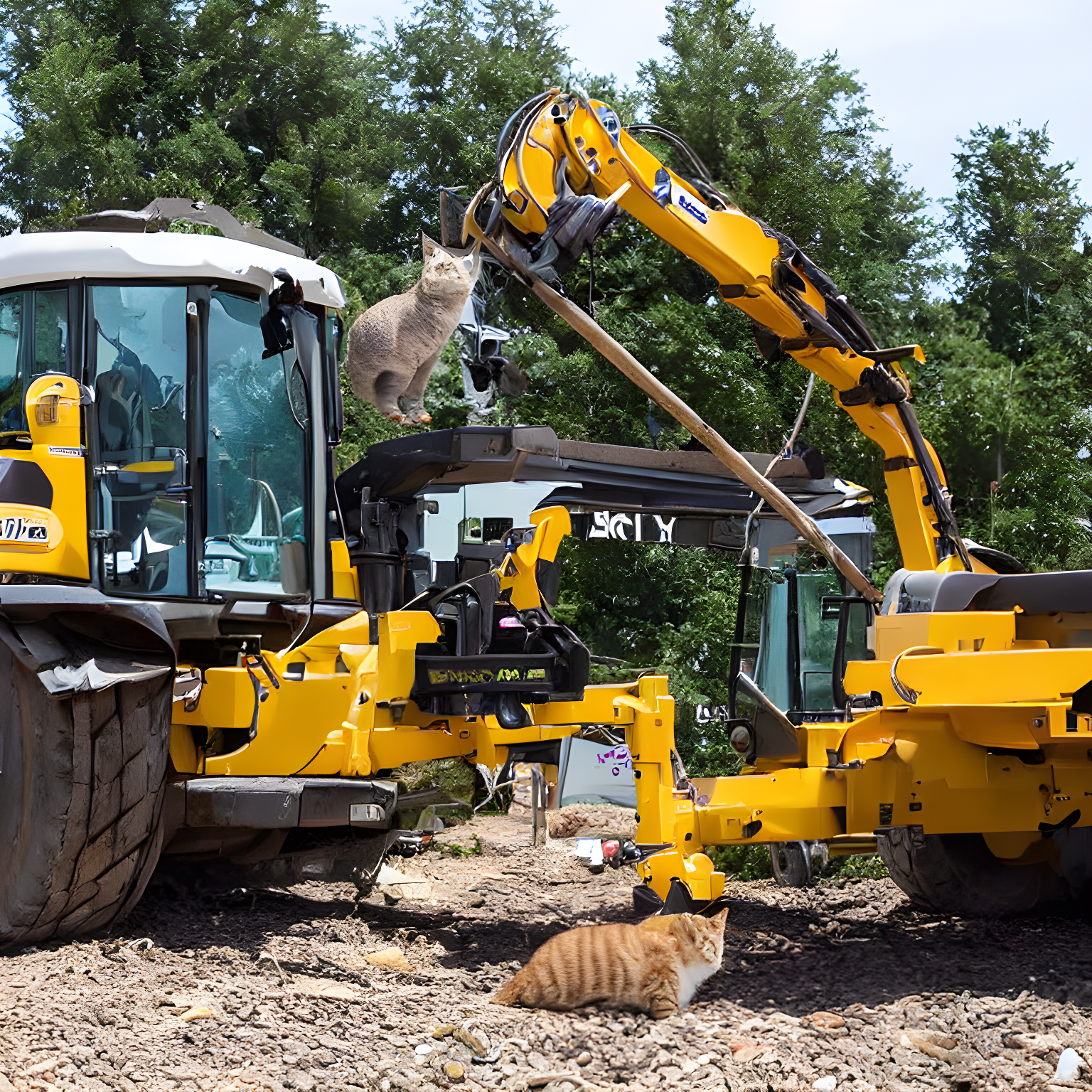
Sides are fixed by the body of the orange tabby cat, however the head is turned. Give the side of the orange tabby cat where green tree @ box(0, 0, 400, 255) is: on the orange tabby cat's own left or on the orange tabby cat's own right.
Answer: on the orange tabby cat's own left

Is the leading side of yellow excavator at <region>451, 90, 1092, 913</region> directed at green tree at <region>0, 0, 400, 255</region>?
no

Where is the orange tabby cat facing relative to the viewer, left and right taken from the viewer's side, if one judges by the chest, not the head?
facing to the right of the viewer

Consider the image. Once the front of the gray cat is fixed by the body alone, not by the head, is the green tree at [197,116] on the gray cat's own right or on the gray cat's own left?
on the gray cat's own left

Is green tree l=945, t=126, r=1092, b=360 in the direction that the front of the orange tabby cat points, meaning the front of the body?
no

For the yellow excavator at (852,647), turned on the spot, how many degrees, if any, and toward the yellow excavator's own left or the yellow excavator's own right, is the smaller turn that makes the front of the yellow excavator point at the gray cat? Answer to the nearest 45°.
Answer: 0° — it already faces it

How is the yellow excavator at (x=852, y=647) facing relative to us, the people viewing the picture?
facing to the left of the viewer

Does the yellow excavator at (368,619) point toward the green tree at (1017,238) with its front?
no

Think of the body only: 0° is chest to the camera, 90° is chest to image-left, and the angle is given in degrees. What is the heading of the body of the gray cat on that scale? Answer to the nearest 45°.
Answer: approximately 270°
